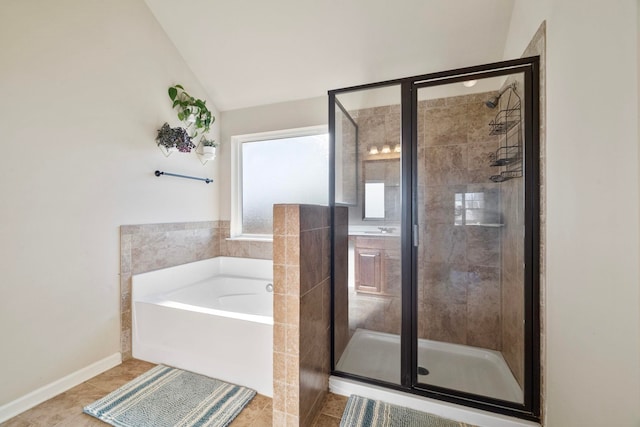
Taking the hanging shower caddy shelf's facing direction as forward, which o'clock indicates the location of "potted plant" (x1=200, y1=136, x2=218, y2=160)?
The potted plant is roughly at 1 o'clock from the hanging shower caddy shelf.

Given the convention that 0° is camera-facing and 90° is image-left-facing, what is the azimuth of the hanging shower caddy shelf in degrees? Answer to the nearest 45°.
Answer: approximately 45°

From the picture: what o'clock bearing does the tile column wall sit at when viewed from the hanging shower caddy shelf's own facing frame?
The tile column wall is roughly at 12 o'clock from the hanging shower caddy shelf.

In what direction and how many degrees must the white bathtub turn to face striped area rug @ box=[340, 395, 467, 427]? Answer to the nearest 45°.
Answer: approximately 90° to its left

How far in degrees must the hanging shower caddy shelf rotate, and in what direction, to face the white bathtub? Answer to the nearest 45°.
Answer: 0° — it already faces it

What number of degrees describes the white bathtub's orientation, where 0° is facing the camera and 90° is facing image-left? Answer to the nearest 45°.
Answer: approximately 45°
